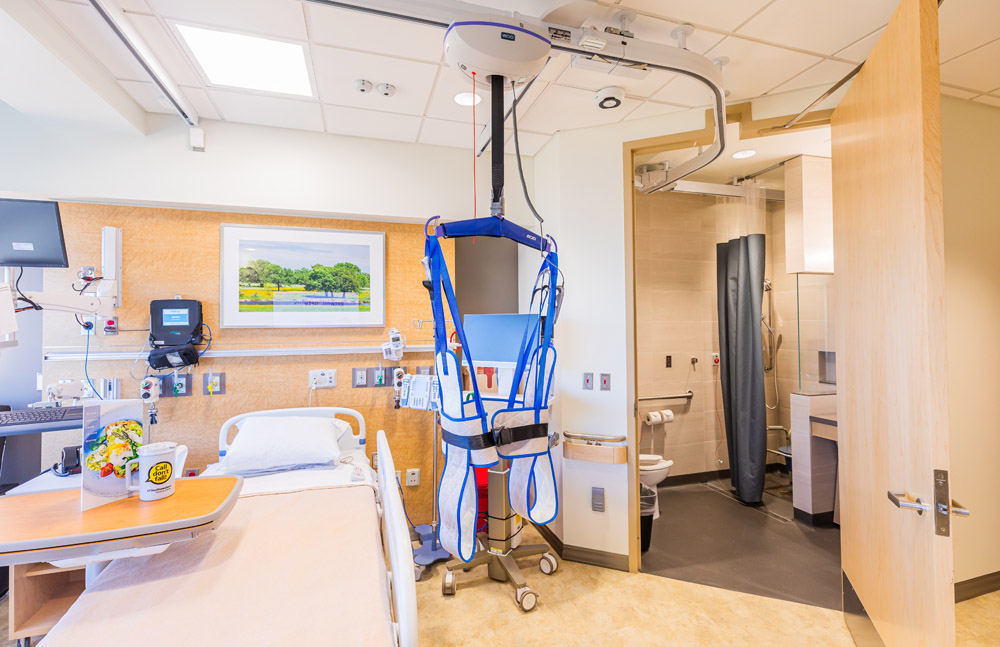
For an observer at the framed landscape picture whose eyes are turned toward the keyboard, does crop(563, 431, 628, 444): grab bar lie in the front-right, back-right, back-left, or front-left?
back-left

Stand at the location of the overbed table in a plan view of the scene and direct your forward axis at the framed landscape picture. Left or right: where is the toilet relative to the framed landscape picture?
right

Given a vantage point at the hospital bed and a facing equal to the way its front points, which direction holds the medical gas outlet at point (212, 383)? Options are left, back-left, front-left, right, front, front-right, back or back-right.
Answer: back

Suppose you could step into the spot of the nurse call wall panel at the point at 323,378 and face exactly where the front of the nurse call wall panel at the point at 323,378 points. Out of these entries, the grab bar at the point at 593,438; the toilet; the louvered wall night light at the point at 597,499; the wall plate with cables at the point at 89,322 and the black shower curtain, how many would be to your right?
1

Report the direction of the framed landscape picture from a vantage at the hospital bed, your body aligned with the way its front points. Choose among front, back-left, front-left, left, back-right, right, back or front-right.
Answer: back

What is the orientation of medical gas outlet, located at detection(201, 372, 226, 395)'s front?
toward the camera

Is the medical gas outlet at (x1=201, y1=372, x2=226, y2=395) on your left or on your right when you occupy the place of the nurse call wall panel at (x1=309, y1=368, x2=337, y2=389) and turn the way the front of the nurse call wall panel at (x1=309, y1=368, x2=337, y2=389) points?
on your right

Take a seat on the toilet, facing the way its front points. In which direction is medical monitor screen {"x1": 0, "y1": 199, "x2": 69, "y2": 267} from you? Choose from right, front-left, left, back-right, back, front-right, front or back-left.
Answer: back-right

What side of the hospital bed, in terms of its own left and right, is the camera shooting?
front
